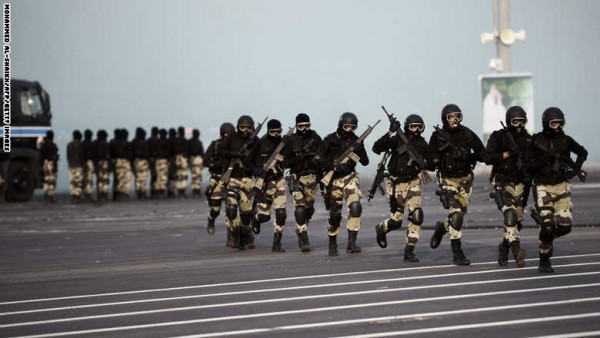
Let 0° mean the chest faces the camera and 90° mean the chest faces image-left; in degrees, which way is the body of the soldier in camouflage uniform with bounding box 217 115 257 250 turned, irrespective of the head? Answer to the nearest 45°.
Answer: approximately 0°

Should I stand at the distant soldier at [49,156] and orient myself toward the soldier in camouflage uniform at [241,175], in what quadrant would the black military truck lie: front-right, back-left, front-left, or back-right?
back-right
